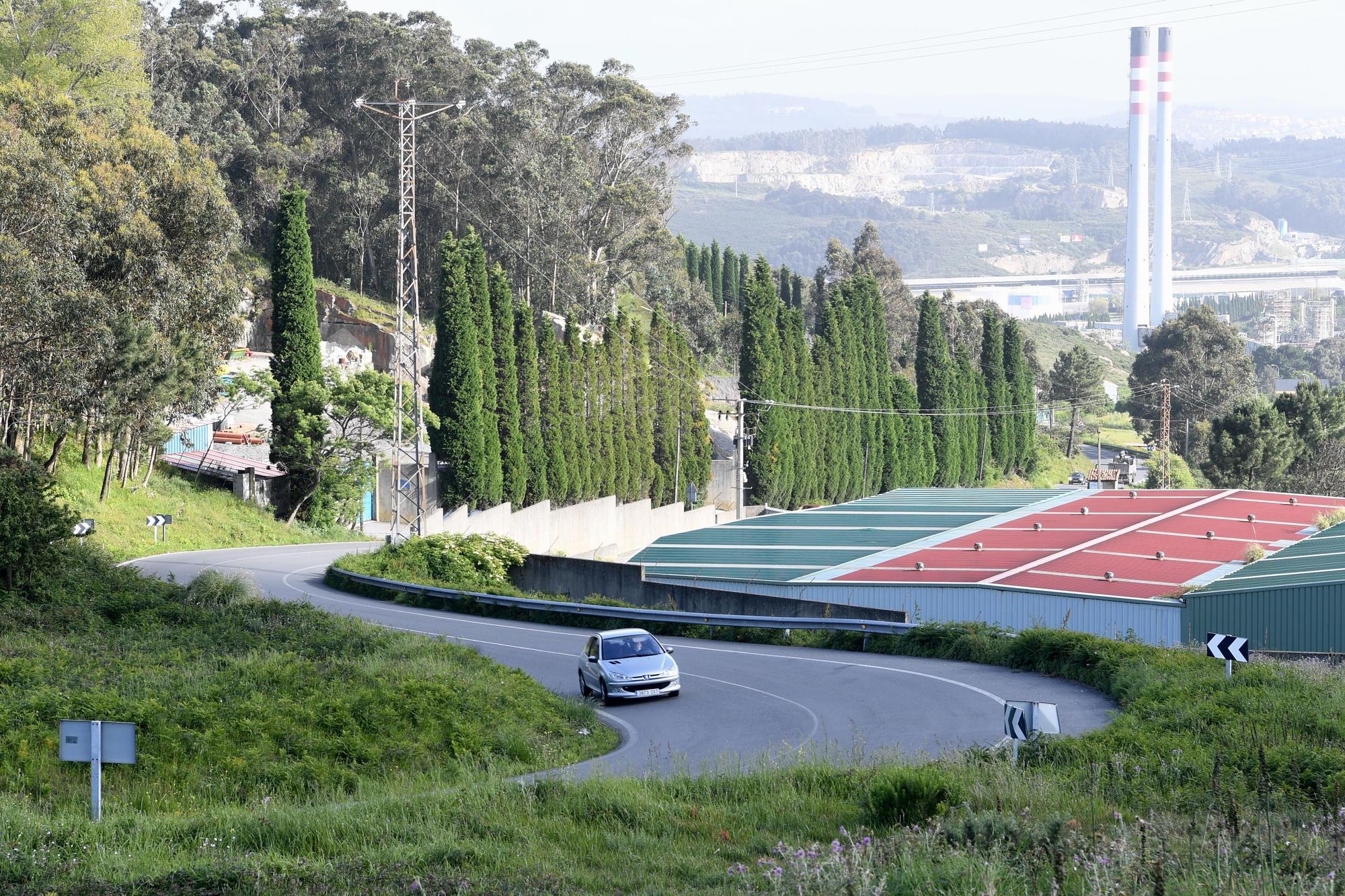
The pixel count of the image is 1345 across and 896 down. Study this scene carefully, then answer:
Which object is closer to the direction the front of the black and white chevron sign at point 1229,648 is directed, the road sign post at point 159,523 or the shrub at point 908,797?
the shrub

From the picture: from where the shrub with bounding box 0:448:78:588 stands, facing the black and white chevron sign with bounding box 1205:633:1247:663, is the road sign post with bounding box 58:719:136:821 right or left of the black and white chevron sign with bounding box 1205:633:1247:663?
right

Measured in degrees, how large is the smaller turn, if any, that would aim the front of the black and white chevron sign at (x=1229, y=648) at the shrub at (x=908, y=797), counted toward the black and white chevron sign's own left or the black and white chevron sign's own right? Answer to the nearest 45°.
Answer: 0° — it already faces it

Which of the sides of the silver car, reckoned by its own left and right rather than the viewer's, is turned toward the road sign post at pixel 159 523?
back

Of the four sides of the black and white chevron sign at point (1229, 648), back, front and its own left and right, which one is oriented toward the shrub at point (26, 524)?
right

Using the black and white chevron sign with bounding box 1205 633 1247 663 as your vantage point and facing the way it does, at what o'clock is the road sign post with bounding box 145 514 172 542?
The road sign post is roughly at 4 o'clock from the black and white chevron sign.

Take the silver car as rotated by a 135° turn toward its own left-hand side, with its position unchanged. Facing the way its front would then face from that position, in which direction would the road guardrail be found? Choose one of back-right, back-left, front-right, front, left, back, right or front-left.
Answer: front

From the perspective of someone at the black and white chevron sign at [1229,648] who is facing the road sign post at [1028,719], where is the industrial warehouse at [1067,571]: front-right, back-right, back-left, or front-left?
back-right

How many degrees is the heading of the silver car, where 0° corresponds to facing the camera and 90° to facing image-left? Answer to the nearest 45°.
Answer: approximately 315°

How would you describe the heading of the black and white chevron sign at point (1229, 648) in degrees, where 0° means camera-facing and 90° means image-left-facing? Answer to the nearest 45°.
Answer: approximately 0°

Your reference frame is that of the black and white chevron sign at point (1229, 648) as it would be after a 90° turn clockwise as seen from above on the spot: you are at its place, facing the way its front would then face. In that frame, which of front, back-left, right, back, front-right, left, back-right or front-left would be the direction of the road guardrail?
front-right

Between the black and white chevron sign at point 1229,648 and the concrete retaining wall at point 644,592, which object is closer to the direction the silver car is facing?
the black and white chevron sign

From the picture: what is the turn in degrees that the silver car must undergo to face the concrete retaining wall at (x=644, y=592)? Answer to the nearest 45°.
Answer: approximately 135° to its left

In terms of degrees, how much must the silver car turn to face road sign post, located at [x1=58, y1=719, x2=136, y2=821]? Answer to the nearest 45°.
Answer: approximately 45° to its right

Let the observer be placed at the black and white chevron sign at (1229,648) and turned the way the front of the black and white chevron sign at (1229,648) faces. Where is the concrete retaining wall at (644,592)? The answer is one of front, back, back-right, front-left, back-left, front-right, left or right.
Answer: back-right
